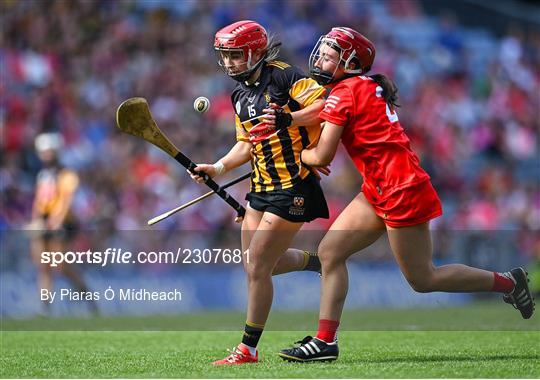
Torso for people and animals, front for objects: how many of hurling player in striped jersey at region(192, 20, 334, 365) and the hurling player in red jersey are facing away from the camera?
0

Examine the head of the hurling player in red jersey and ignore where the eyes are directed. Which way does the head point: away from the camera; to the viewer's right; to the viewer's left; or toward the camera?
to the viewer's left

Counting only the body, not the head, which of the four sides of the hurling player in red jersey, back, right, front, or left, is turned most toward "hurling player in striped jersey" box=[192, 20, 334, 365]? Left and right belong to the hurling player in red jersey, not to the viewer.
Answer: front

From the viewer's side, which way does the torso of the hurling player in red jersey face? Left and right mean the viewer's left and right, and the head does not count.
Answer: facing to the left of the viewer

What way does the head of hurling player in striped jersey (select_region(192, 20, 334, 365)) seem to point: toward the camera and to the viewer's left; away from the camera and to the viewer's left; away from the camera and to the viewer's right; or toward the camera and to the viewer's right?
toward the camera and to the viewer's left

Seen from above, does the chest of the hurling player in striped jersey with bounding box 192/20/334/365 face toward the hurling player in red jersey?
no

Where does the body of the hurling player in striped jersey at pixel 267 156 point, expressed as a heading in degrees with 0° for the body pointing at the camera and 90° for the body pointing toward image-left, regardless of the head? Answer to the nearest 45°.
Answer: approximately 45°
